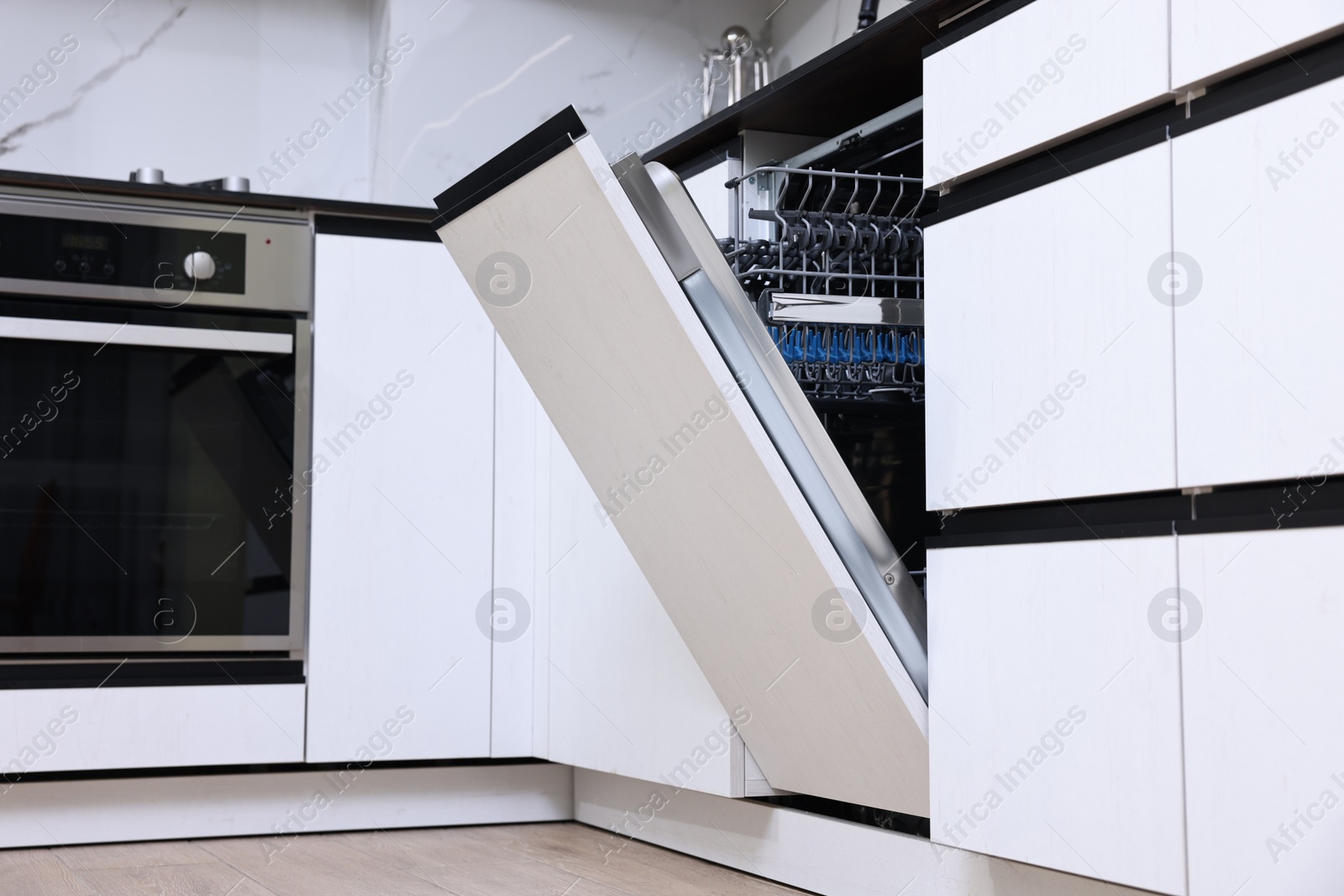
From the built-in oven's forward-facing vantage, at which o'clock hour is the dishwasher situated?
The dishwasher is roughly at 11 o'clock from the built-in oven.

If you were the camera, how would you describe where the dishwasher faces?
facing the viewer and to the left of the viewer

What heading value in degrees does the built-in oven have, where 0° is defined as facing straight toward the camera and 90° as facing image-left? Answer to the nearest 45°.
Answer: approximately 0°

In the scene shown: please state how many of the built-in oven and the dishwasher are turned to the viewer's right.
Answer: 0

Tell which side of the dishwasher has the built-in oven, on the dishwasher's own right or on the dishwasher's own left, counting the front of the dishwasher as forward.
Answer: on the dishwasher's own right
